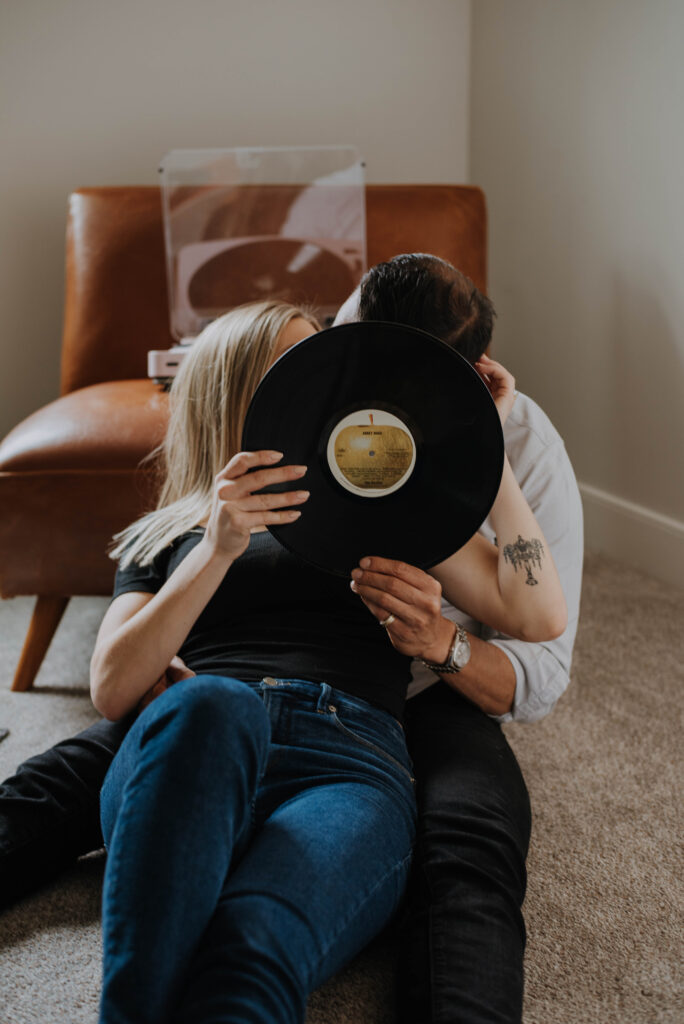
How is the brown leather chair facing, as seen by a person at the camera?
facing the viewer
